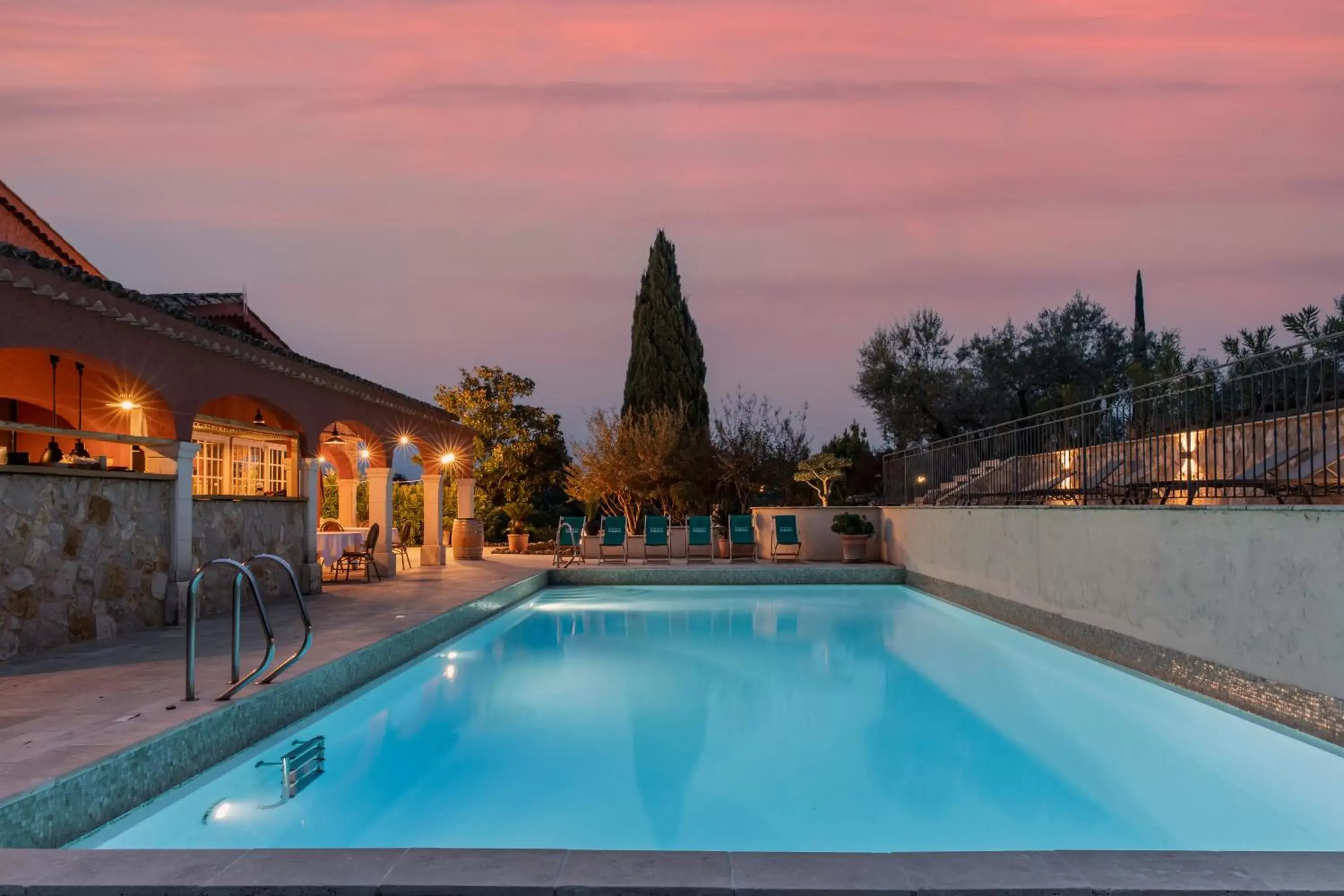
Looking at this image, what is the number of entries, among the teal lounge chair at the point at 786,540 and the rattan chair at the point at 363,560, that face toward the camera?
1

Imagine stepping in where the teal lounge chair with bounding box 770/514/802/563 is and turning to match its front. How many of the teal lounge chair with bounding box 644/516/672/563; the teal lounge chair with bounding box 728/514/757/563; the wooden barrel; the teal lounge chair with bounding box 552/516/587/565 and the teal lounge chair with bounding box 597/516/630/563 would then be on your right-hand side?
5

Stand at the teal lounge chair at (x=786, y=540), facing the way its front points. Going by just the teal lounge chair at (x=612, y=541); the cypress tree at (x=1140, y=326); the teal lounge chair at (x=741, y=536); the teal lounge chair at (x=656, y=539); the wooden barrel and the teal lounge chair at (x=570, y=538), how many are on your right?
5

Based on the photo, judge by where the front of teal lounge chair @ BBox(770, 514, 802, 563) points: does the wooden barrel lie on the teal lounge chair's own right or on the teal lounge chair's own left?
on the teal lounge chair's own right

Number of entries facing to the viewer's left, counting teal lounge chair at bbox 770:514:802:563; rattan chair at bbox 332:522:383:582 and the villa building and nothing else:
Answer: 1

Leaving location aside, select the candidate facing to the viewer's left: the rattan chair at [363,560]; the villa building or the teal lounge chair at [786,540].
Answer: the rattan chair

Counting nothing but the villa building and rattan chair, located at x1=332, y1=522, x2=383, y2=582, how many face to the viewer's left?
1

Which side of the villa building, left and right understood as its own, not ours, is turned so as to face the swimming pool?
front

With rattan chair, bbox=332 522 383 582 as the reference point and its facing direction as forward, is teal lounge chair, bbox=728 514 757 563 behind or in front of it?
behind

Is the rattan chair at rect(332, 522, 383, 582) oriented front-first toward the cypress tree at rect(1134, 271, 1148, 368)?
no

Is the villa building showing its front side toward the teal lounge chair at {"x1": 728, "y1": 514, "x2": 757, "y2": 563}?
no

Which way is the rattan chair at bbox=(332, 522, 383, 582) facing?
to the viewer's left

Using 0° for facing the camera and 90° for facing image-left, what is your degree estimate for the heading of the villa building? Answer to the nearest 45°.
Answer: approximately 315°

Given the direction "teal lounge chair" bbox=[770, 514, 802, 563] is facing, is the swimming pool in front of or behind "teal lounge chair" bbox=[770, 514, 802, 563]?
in front

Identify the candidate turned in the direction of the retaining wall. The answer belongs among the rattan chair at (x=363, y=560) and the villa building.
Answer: the villa building

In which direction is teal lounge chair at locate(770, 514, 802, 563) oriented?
toward the camera

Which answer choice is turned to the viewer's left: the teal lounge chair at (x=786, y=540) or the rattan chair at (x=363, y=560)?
the rattan chair
